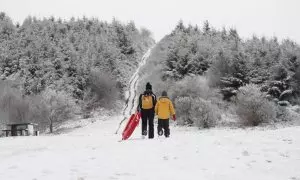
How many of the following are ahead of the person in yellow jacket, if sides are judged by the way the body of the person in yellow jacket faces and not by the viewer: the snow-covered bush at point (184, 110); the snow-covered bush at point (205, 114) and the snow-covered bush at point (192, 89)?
3

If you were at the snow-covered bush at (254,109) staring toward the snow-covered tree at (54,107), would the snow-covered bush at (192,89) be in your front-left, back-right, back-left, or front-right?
front-right

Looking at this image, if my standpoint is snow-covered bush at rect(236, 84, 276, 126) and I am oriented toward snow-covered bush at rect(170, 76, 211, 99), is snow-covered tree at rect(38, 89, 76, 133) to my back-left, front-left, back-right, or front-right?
front-left

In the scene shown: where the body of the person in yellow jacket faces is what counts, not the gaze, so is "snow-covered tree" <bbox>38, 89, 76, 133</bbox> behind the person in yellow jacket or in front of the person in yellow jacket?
in front

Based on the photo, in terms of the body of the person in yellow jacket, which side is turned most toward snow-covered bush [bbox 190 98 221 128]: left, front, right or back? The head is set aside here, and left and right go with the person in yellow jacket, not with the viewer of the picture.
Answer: front

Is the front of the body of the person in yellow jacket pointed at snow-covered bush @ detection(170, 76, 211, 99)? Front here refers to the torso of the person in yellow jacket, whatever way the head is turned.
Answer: yes

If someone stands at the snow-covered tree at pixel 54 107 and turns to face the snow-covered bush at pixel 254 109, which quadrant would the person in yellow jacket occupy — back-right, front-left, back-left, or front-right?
front-right

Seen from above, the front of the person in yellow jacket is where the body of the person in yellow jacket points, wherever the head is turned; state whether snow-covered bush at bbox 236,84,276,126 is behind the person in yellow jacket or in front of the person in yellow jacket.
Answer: in front

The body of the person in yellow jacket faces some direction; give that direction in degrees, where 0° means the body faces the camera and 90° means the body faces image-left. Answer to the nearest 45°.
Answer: approximately 180°

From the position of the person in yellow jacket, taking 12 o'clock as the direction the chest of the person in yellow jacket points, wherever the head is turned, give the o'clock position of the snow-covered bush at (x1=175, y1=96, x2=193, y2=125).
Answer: The snow-covered bush is roughly at 12 o'clock from the person in yellow jacket.
